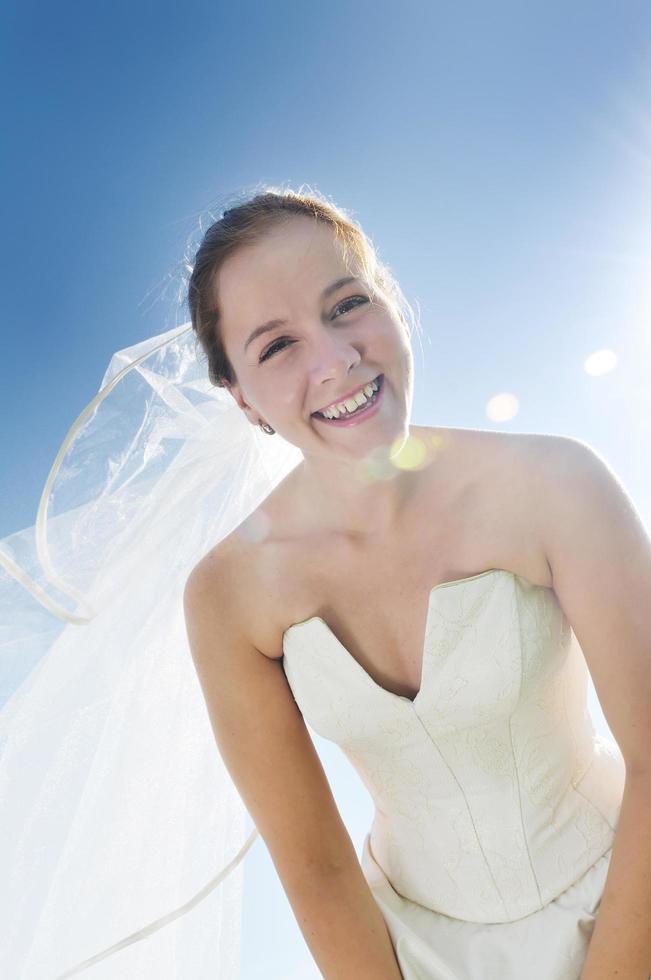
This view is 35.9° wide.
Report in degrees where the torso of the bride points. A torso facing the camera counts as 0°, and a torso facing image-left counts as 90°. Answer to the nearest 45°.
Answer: approximately 0°
